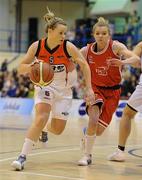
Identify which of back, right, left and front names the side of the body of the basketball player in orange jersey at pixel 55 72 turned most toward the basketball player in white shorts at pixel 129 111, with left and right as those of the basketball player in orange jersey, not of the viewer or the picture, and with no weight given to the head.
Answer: left

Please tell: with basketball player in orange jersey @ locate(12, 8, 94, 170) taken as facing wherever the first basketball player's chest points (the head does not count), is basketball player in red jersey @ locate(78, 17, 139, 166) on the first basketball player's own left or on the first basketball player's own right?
on the first basketball player's own left

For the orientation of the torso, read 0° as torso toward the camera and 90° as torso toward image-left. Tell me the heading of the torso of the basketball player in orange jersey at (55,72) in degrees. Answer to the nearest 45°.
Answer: approximately 0°
